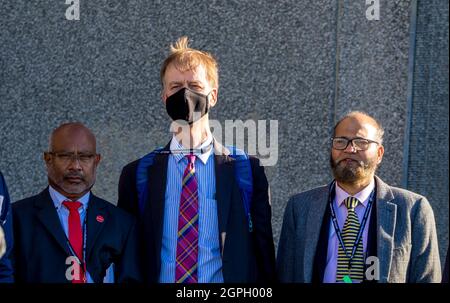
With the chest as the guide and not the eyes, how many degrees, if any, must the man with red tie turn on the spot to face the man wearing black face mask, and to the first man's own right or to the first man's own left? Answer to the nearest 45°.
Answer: approximately 90° to the first man's own left

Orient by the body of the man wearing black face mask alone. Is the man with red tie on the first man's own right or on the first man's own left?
on the first man's own right

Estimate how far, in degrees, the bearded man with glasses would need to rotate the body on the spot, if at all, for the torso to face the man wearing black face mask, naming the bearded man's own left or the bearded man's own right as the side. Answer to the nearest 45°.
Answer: approximately 90° to the bearded man's own right

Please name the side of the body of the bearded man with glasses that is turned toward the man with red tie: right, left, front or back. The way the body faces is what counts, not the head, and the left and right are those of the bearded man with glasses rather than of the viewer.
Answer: right

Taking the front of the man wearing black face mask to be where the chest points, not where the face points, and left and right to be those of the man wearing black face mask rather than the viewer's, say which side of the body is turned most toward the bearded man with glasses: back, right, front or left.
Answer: left

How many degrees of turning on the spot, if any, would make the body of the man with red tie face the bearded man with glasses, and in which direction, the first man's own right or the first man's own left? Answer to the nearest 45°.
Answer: approximately 90° to the first man's own left

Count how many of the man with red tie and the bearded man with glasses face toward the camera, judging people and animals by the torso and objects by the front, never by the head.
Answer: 2

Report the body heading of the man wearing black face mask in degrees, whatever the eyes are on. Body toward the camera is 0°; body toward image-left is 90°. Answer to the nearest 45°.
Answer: approximately 0°
